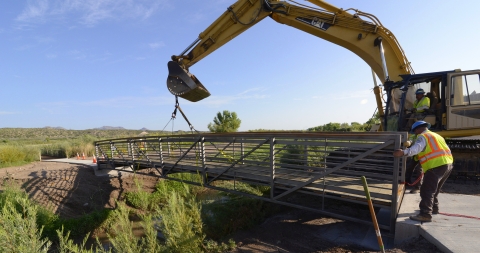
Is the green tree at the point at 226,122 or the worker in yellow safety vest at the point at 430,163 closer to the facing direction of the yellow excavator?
the green tree

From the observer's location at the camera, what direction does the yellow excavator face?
facing to the left of the viewer

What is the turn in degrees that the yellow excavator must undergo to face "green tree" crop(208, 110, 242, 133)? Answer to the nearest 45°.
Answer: approximately 45° to its right

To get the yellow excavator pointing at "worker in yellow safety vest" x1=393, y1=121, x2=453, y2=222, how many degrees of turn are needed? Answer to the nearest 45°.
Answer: approximately 90° to its left
